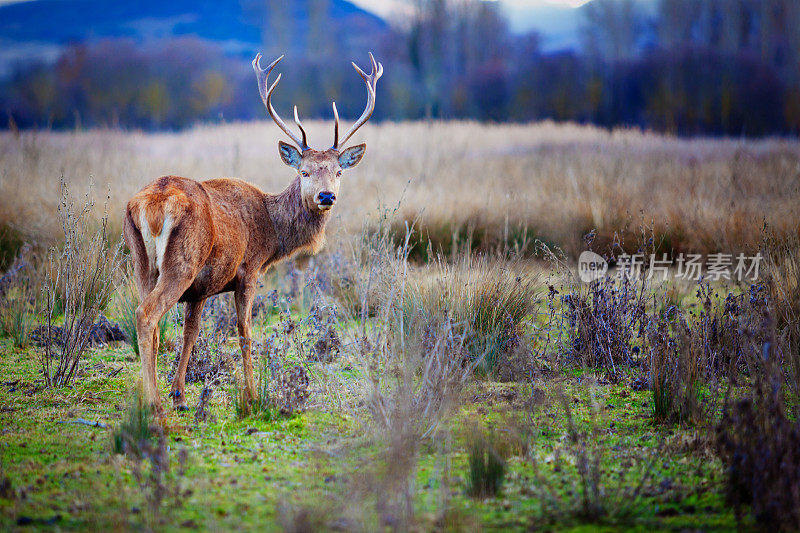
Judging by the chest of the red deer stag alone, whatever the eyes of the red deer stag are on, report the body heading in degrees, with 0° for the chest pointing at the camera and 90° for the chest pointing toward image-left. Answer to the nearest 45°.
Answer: approximately 225°

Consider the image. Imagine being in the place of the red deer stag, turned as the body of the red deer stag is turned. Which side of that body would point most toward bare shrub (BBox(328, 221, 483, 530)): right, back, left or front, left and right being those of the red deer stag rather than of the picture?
right

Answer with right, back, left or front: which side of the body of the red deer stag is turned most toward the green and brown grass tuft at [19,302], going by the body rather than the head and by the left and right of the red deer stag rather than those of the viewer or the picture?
left

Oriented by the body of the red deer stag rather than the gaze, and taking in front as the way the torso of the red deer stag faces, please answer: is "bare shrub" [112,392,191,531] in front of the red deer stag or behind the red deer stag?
behind

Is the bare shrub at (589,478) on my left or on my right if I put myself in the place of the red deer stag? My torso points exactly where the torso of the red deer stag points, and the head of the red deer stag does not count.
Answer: on my right

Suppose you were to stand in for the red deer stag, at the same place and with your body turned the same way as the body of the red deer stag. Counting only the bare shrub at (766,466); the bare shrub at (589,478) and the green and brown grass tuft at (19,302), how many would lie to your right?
2

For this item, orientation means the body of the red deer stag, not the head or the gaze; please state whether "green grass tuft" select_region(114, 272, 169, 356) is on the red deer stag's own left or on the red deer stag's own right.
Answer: on the red deer stag's own left

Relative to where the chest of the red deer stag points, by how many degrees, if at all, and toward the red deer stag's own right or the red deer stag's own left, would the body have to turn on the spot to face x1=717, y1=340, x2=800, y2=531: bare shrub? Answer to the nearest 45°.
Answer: approximately 90° to the red deer stag's own right
